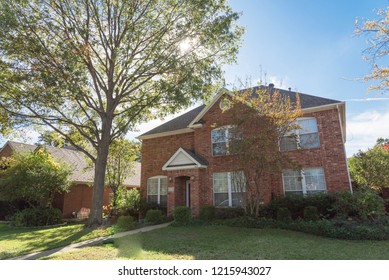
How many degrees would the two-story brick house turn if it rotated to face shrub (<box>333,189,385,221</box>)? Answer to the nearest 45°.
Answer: approximately 90° to its left

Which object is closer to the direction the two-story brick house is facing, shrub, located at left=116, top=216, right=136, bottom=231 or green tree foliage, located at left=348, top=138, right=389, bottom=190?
the shrub

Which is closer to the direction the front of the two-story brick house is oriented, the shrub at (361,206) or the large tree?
the large tree

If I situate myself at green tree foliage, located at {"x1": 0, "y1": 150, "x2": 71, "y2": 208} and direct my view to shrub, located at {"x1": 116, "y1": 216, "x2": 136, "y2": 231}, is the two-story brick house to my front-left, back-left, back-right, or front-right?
front-left

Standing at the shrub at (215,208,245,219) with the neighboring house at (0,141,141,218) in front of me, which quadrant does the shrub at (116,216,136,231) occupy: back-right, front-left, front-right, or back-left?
front-left

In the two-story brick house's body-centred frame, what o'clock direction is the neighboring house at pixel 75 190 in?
The neighboring house is roughly at 2 o'clock from the two-story brick house.

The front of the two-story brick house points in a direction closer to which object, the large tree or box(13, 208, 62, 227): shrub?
the large tree

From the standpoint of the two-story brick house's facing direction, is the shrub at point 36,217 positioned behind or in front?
in front

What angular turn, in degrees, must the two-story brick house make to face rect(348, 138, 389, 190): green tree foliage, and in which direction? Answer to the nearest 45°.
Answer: approximately 135° to its left

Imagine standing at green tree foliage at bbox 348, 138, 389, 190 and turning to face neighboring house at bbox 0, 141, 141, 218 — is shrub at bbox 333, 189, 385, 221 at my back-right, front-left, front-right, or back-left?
front-left

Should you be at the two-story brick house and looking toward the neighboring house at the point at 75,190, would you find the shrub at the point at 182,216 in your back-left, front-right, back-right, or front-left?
front-left

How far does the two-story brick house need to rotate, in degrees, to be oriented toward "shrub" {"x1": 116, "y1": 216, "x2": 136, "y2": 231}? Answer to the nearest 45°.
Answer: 0° — it already faces it

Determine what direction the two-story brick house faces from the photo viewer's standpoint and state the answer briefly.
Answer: facing the viewer and to the left of the viewer
